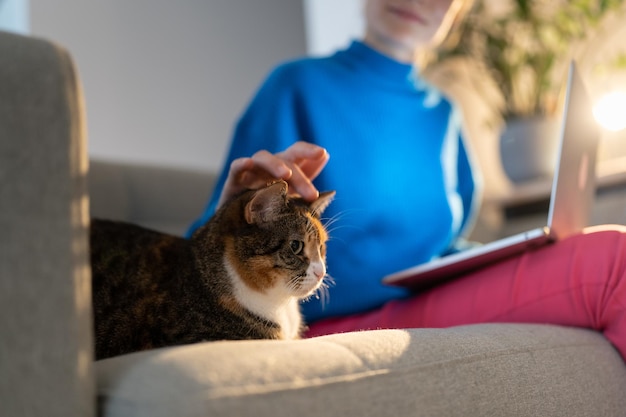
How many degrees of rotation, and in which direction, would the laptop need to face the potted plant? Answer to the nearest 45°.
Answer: approximately 90° to its right

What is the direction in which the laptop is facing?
to the viewer's left

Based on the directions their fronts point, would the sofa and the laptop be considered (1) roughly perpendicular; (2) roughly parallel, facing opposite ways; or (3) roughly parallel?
roughly parallel, facing opposite ways

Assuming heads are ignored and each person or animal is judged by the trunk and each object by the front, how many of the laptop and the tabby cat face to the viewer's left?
1

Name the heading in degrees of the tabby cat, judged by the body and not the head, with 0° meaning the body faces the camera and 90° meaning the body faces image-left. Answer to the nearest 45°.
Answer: approximately 270°

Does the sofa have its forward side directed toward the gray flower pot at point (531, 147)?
no

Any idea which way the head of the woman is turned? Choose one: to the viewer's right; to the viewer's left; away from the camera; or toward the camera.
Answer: toward the camera

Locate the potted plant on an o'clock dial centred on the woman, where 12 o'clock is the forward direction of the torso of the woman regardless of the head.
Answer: The potted plant is roughly at 8 o'clock from the woman.

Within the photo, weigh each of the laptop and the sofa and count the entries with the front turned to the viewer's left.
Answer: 1

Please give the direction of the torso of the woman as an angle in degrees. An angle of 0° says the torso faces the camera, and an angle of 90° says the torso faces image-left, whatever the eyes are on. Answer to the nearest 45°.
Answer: approximately 315°

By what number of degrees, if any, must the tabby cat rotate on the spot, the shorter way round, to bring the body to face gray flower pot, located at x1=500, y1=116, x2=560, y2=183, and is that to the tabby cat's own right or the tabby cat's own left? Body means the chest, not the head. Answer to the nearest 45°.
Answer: approximately 45° to the tabby cat's own left

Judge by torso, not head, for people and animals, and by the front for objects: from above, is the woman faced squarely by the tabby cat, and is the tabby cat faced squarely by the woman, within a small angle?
no

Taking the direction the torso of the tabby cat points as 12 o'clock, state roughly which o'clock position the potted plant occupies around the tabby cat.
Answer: The potted plant is roughly at 10 o'clock from the tabby cat.
